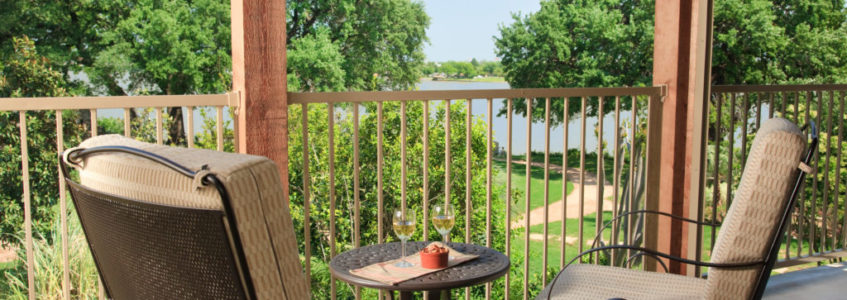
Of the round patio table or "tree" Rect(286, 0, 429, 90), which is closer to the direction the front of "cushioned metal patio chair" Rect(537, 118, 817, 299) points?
the round patio table

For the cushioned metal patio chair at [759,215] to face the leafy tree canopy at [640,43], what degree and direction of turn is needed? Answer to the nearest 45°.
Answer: approximately 90° to its right

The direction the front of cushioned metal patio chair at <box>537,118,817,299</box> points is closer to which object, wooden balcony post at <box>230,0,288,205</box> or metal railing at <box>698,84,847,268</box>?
the wooden balcony post

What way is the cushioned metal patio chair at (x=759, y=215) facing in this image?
to the viewer's left

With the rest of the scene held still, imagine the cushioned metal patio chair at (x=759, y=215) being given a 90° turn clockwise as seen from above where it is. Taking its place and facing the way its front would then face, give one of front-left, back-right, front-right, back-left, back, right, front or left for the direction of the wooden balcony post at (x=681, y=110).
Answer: front

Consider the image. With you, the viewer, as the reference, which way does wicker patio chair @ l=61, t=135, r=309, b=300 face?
facing away from the viewer and to the right of the viewer

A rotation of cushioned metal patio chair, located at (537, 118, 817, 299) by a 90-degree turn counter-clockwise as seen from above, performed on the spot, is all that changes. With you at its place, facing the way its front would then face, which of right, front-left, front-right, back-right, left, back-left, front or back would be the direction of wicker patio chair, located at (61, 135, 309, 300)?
front-right

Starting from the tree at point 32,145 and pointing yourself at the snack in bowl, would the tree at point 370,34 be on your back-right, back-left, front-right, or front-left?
back-left

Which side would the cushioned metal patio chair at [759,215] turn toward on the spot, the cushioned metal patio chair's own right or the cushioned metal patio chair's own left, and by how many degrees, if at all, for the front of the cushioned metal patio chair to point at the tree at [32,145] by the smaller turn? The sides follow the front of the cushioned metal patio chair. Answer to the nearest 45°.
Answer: approximately 45° to the cushioned metal patio chair's own right

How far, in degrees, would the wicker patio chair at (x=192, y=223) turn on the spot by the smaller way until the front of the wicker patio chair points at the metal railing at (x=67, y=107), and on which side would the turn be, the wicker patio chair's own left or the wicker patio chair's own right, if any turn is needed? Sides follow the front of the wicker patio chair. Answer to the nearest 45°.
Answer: approximately 45° to the wicker patio chair's own left
